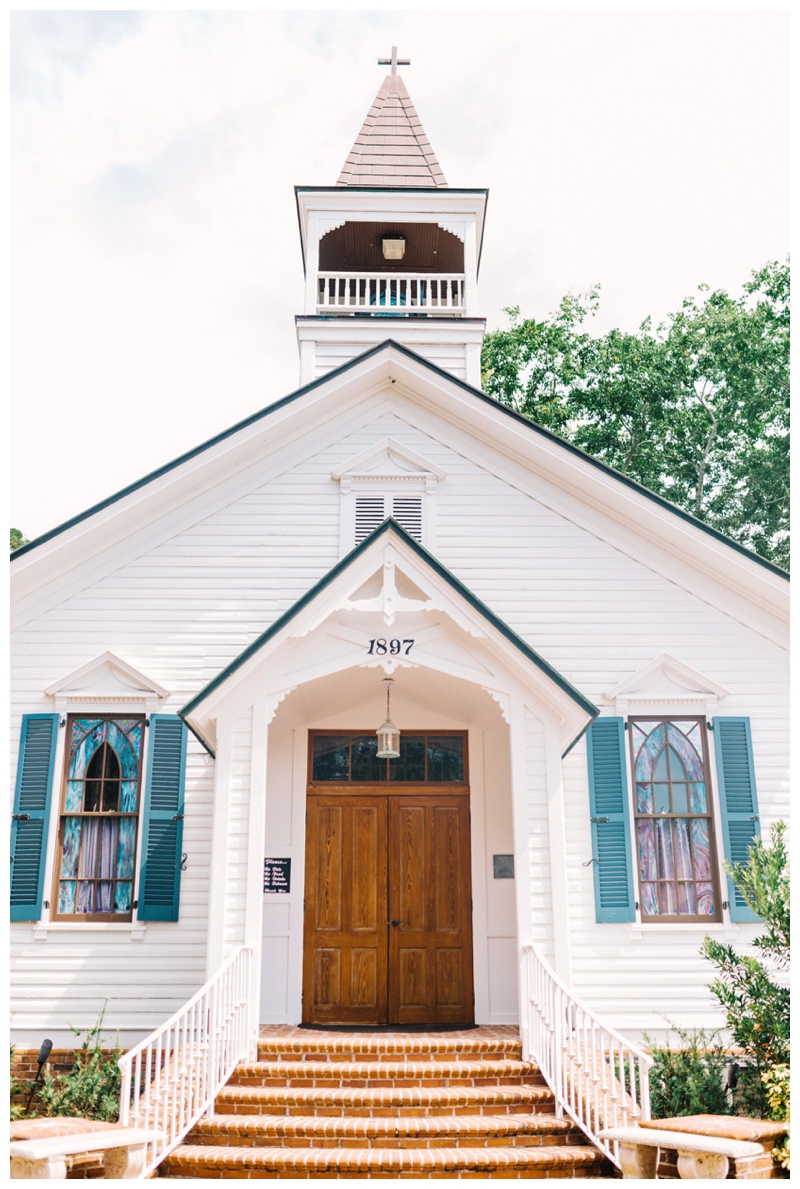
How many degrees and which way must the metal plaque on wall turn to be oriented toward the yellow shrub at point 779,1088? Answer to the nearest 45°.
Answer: approximately 45° to its left

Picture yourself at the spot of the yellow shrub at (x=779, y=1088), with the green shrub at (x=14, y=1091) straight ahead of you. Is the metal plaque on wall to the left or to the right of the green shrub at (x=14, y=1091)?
right

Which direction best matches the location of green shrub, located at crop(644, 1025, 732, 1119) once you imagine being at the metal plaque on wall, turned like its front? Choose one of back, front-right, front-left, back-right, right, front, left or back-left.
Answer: front-left

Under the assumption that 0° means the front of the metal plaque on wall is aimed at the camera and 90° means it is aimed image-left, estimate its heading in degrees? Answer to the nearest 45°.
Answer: approximately 0°

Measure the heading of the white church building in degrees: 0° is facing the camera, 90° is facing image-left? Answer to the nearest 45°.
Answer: approximately 0°

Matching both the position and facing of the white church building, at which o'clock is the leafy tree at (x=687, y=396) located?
The leafy tree is roughly at 7 o'clock from the white church building.

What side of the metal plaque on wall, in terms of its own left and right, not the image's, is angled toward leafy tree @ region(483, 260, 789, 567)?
back
